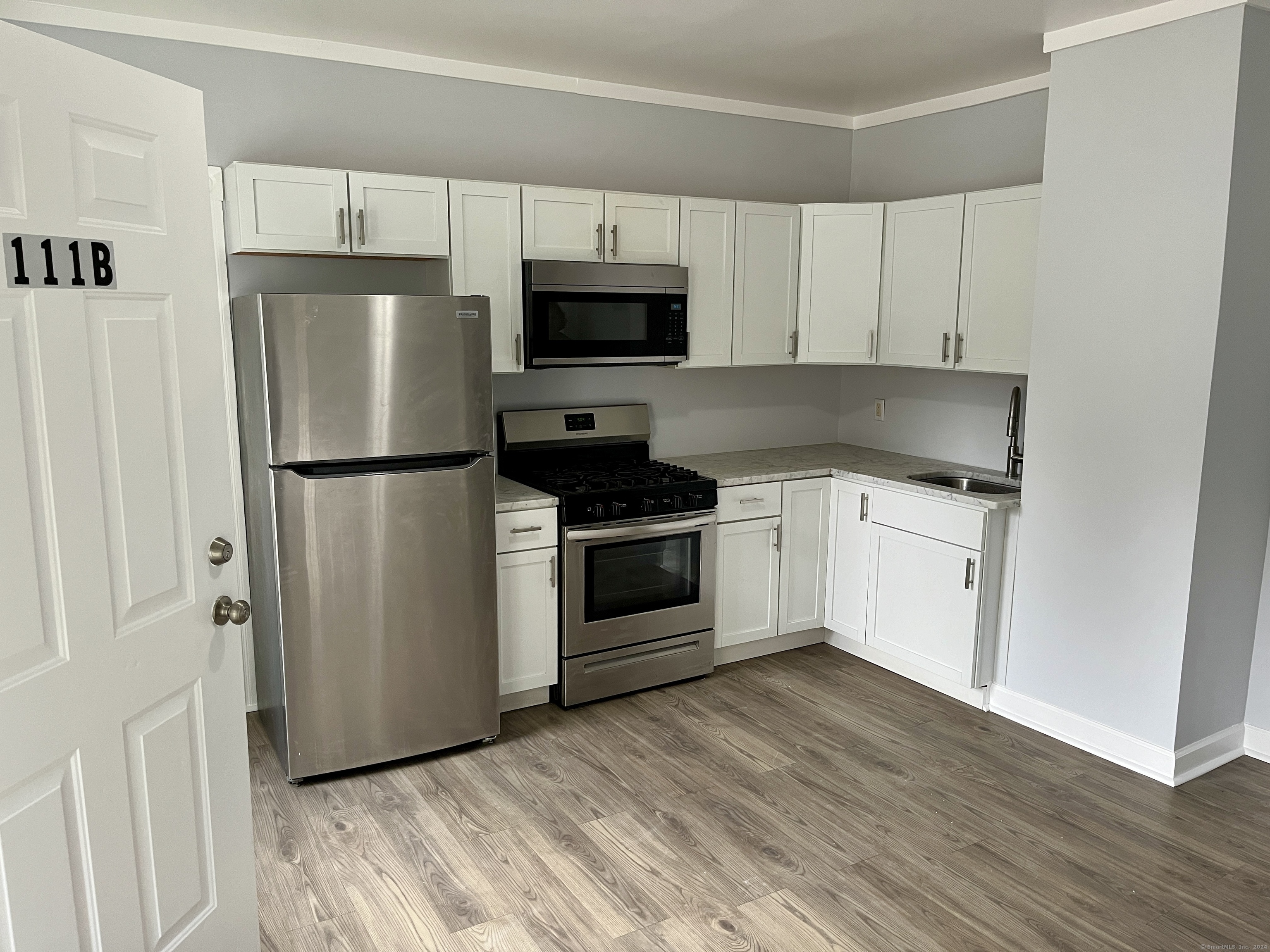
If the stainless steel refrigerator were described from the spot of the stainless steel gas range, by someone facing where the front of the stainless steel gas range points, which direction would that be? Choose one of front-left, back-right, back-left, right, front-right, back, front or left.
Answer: right

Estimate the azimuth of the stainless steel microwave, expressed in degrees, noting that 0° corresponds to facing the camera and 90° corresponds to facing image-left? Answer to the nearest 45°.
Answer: approximately 315°

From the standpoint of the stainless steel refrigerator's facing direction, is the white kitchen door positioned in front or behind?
in front

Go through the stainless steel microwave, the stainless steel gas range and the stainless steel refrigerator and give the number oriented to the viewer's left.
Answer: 0

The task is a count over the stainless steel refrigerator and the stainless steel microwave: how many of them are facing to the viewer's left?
0

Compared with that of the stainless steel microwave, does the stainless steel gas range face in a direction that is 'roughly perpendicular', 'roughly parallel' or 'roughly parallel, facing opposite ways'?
roughly parallel

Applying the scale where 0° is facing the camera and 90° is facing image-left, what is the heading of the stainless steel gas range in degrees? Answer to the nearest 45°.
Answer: approximately 315°

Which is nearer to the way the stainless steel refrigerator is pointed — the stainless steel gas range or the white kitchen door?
the white kitchen door

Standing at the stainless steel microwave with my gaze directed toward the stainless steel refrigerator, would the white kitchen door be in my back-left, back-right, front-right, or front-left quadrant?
front-left

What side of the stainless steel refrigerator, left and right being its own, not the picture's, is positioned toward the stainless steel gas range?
left

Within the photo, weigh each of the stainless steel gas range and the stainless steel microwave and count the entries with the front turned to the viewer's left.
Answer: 0

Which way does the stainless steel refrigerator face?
toward the camera

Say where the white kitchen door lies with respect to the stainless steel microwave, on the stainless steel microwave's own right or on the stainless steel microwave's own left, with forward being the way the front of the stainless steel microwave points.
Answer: on the stainless steel microwave's own right

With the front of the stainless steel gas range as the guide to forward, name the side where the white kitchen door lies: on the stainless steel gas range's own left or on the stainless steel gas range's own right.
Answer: on the stainless steel gas range's own right

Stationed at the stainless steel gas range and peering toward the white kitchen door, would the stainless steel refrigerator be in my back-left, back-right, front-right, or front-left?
front-right
